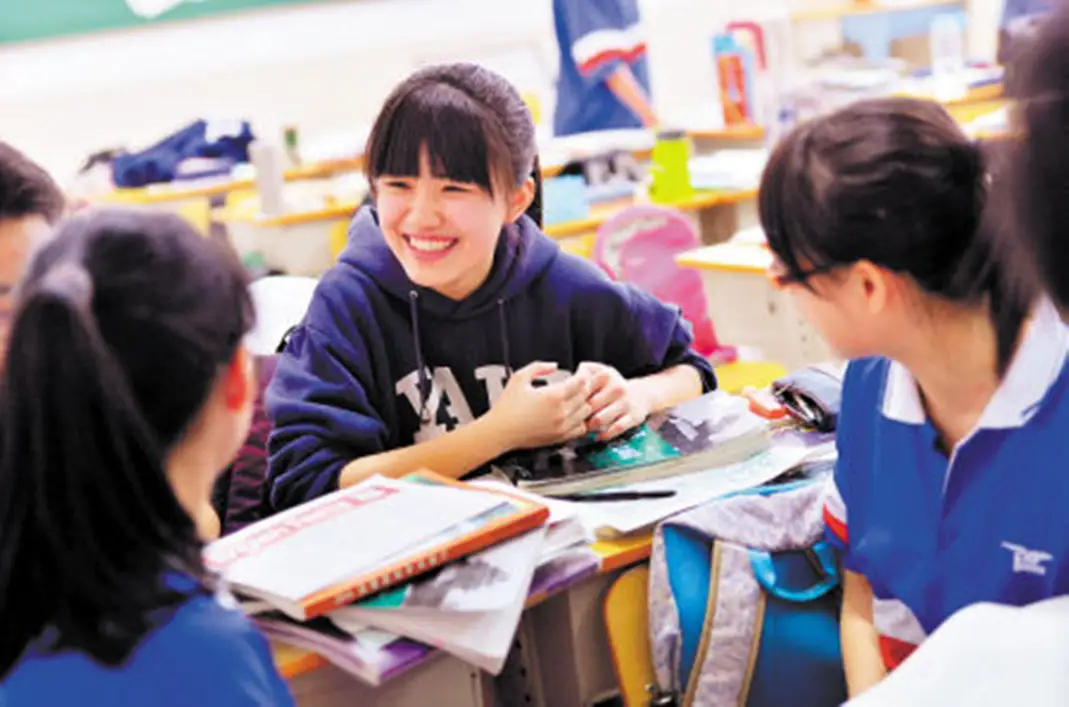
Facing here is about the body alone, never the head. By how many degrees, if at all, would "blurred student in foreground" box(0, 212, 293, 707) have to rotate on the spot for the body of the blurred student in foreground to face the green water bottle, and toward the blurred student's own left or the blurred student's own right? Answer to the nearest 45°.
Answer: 0° — they already face it

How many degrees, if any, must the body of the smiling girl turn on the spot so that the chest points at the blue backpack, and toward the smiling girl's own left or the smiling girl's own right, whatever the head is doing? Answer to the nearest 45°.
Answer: approximately 45° to the smiling girl's own left

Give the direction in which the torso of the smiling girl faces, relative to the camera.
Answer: toward the camera

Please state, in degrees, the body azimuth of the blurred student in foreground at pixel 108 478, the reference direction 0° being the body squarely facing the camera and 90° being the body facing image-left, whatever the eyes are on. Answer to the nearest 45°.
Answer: approximately 225°

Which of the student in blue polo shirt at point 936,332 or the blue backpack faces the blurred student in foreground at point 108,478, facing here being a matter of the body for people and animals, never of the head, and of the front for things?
the student in blue polo shirt

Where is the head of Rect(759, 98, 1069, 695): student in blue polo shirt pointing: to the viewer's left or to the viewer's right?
to the viewer's left

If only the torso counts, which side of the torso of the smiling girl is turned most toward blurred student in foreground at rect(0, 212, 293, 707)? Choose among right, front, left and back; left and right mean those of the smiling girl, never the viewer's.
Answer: front

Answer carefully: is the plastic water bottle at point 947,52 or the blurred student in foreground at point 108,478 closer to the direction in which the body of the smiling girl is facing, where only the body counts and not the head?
the blurred student in foreground

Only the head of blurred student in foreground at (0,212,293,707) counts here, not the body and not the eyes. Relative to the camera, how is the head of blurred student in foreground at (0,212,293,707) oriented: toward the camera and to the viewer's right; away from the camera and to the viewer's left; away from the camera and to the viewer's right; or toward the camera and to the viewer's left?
away from the camera and to the viewer's right
